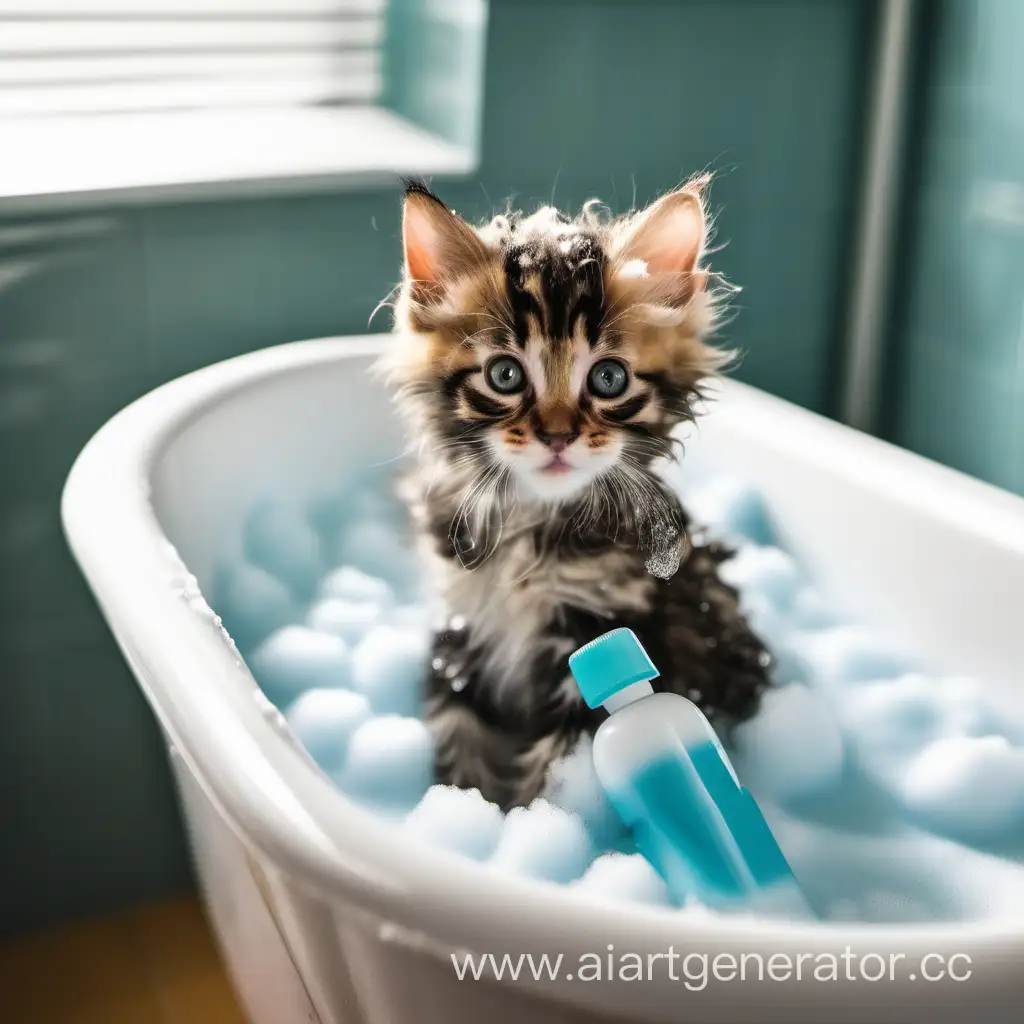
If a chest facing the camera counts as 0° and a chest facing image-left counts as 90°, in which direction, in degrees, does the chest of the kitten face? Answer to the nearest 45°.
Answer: approximately 0°

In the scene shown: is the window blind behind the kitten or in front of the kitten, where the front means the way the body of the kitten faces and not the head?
behind
